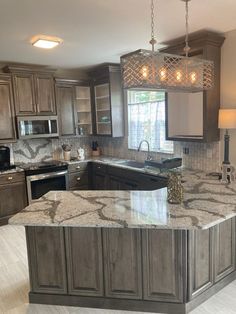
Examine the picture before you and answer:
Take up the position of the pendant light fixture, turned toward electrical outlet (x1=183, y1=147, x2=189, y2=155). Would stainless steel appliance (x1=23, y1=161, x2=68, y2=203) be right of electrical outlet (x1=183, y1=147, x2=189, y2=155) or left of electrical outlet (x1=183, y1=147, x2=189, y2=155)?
left

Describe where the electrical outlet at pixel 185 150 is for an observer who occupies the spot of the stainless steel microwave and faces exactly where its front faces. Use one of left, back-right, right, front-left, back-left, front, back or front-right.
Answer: front-left

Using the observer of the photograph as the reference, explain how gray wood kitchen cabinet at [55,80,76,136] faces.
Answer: facing the viewer and to the right of the viewer

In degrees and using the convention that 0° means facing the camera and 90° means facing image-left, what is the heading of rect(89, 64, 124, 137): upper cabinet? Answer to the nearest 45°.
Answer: approximately 45°

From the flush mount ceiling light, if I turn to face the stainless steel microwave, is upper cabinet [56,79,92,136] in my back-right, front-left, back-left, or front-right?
front-right

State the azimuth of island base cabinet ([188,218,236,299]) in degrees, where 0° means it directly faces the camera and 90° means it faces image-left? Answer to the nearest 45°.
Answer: approximately 315°

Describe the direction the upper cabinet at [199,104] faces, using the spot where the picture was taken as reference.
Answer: facing the viewer and to the left of the viewer

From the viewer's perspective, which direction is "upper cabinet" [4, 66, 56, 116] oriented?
toward the camera

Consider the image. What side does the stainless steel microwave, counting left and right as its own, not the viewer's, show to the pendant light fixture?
front

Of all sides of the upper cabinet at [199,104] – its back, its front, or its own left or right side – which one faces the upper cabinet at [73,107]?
right

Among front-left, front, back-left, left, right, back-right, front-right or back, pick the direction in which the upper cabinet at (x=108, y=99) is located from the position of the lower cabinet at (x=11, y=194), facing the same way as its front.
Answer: front-left

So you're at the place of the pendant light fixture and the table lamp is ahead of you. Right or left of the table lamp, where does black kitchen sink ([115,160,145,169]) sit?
left

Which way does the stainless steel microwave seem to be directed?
toward the camera

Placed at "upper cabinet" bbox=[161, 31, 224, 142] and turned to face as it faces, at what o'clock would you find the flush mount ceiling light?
The flush mount ceiling light is roughly at 1 o'clock from the upper cabinet.
